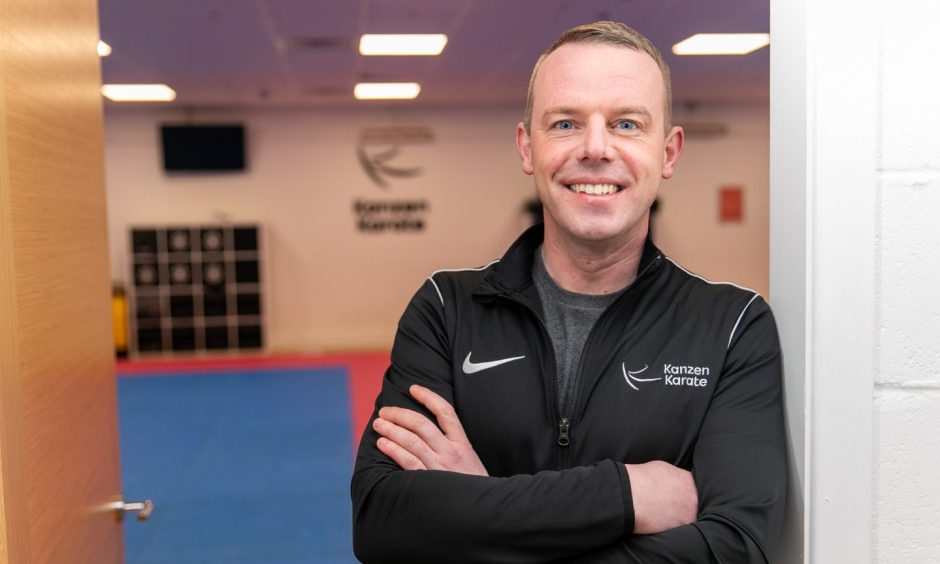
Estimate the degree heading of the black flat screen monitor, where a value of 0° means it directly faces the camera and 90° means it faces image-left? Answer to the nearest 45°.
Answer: approximately 0°

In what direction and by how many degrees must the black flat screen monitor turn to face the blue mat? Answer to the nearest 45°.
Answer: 0° — it already faces it

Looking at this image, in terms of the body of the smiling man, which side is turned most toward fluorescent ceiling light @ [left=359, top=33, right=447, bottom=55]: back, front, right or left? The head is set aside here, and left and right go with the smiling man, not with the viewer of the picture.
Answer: back

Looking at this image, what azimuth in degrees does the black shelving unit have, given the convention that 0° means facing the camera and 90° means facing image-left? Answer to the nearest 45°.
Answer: approximately 0°

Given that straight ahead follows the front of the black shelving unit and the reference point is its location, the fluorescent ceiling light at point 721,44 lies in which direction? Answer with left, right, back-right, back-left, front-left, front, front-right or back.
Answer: front-left

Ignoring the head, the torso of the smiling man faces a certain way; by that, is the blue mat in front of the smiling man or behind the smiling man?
behind

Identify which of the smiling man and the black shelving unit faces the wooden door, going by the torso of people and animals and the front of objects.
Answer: the black shelving unit

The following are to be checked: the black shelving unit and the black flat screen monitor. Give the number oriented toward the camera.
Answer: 2

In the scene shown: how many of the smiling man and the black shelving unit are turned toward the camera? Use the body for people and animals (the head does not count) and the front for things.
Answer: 2
